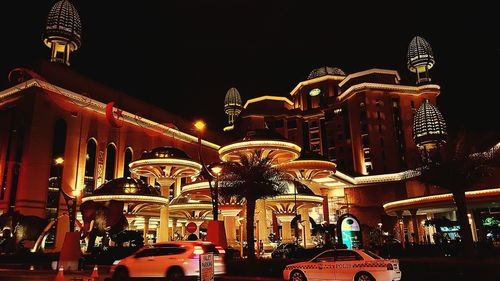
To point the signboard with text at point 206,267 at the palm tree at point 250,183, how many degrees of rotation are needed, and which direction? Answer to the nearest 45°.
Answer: approximately 180°

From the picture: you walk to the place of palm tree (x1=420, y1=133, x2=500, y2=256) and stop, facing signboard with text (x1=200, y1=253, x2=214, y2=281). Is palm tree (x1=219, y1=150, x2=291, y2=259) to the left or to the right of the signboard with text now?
right

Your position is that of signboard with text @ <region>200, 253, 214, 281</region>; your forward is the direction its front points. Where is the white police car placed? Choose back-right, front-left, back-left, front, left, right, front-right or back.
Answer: back-left

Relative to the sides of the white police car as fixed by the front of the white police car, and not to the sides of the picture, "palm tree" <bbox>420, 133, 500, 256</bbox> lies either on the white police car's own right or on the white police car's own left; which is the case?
on the white police car's own right

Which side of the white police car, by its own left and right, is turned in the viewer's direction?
left

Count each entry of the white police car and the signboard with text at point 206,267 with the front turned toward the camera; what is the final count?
1

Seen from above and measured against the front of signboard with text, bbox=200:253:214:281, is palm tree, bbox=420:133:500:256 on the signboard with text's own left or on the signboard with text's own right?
on the signboard with text's own left

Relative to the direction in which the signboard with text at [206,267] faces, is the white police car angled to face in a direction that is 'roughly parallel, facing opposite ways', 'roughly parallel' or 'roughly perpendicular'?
roughly perpendicular

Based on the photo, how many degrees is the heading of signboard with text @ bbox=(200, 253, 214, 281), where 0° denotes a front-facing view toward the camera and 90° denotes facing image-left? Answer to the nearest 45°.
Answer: approximately 0°
